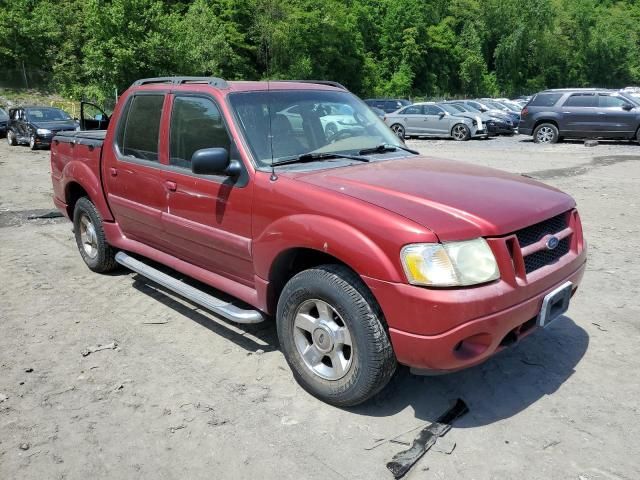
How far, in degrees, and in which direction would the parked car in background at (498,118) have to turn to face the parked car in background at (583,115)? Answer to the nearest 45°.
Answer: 0° — it already faces it

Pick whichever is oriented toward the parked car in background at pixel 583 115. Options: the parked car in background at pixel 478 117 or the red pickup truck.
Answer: the parked car in background at pixel 478 117

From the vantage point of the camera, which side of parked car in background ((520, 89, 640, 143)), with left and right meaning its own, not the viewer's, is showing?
right

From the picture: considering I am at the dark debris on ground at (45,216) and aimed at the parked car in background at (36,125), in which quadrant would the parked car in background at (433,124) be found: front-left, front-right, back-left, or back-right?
front-right

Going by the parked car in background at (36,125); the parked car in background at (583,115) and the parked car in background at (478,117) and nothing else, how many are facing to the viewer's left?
0

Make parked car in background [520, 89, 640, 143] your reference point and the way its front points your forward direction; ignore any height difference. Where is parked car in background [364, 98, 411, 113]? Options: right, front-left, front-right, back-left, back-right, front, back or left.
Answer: back-left

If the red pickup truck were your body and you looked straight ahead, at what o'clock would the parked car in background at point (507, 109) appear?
The parked car in background is roughly at 8 o'clock from the red pickup truck.

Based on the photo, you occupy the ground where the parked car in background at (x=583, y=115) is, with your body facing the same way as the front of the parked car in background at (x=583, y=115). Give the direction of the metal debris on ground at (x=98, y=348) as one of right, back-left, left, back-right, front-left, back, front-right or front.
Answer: right

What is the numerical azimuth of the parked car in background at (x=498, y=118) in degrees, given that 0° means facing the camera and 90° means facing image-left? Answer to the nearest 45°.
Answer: approximately 315°

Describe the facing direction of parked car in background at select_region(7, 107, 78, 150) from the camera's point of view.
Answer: facing the viewer and to the right of the viewer

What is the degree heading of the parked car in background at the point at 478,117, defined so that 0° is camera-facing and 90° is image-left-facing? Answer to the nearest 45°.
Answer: approximately 315°

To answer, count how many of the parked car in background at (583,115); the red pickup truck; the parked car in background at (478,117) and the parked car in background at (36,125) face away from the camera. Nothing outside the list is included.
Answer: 0

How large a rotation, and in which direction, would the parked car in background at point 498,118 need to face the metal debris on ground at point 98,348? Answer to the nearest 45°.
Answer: approximately 45° to its right

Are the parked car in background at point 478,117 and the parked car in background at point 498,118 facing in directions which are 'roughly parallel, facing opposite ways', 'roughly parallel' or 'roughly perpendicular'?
roughly parallel
